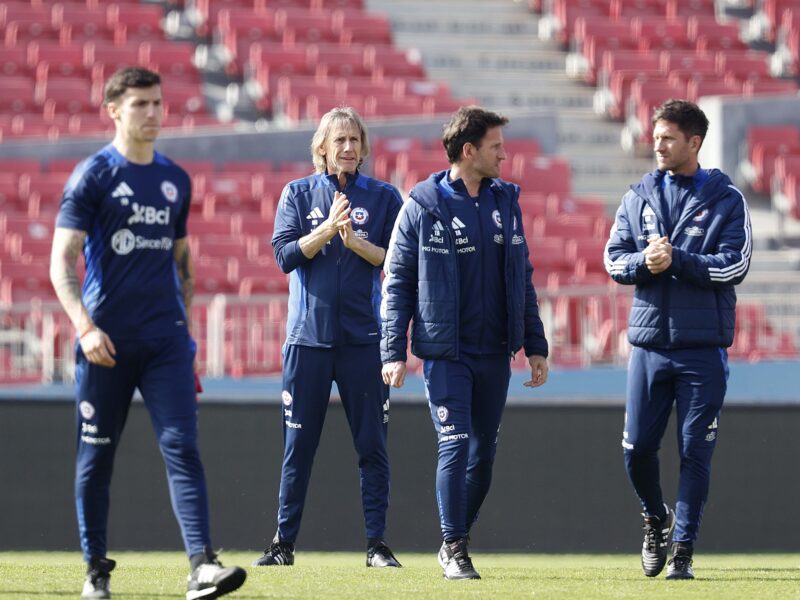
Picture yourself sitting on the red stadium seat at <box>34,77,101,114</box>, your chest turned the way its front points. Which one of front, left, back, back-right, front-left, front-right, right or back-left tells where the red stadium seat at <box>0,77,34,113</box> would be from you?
right

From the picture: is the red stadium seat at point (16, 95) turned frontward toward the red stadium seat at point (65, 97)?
no

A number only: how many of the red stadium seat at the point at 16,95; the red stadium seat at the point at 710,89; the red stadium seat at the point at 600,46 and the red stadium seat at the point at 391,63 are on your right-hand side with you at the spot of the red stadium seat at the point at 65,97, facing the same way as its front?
1

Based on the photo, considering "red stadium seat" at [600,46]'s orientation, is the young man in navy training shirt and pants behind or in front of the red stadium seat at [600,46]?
in front

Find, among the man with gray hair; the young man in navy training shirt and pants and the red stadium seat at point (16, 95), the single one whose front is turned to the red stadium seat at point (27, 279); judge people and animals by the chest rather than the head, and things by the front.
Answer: the red stadium seat at point (16, 95)

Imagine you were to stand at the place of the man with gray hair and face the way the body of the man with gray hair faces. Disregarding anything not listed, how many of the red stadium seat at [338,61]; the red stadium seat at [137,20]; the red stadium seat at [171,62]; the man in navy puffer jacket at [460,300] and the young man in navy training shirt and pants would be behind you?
3

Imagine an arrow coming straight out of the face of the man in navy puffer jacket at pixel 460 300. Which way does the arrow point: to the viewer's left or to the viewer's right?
to the viewer's right

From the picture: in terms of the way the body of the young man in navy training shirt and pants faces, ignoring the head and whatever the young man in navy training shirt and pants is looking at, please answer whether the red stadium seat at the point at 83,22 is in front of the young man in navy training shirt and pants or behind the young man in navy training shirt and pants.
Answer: behind

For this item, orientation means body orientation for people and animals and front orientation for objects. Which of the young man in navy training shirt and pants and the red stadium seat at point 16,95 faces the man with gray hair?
the red stadium seat

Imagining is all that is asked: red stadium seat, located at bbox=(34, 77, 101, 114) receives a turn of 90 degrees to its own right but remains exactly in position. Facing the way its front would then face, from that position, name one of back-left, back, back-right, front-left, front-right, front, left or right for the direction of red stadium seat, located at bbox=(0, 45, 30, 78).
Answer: front-right

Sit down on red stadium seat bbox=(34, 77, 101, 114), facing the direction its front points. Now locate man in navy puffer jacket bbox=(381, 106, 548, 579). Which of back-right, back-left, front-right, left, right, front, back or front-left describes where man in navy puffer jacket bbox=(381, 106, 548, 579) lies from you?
front

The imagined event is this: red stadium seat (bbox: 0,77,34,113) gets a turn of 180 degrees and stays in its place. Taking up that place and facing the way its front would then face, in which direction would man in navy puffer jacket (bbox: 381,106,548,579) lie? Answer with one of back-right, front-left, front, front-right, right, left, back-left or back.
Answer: back

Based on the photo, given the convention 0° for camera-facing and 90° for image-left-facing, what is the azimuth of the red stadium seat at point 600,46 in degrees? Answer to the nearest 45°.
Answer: approximately 45°

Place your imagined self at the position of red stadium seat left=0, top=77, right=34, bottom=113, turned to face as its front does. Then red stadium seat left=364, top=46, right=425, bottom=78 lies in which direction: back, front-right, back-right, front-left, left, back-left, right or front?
left

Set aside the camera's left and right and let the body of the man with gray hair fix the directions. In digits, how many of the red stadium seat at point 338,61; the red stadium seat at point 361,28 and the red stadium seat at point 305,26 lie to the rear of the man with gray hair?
3

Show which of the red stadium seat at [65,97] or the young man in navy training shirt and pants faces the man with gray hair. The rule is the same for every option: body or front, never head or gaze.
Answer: the red stadium seat

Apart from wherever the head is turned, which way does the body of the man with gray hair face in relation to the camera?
toward the camera

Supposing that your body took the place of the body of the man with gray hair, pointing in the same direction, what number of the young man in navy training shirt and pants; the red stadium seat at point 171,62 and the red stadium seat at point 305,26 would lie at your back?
2

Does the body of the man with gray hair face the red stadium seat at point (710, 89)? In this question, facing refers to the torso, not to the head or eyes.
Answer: no

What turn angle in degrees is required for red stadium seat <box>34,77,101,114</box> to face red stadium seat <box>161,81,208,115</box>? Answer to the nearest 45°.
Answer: approximately 90° to its left

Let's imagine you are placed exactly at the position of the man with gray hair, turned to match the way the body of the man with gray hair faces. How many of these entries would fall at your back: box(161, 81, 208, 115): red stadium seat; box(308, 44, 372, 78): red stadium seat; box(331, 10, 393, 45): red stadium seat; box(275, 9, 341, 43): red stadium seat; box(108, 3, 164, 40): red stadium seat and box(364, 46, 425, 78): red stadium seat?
6
